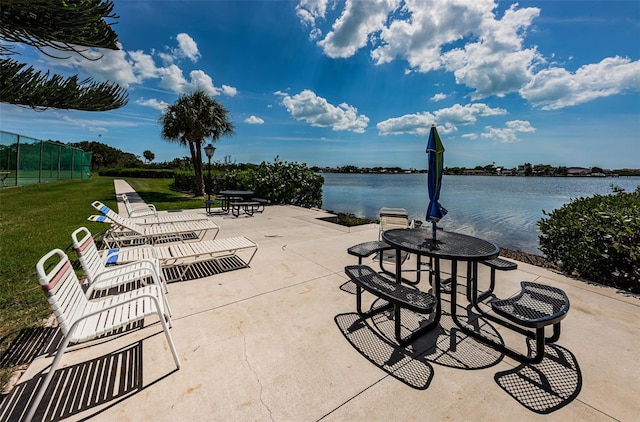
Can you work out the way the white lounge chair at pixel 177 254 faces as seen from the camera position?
facing to the right of the viewer

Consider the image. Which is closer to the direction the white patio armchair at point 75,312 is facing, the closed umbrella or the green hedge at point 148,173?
the closed umbrella

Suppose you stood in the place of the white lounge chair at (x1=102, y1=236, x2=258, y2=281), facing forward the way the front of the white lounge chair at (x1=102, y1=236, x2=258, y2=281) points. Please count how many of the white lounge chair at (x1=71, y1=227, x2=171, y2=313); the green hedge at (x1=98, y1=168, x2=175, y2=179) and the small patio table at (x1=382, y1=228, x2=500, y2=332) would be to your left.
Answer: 1

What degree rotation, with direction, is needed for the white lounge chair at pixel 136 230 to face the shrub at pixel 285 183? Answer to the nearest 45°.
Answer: approximately 45° to its left

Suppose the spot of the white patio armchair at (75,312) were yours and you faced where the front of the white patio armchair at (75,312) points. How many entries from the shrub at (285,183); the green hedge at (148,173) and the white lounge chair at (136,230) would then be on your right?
0

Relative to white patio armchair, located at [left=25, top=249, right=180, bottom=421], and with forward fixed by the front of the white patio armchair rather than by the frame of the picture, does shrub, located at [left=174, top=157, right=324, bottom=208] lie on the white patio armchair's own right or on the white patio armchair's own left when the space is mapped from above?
on the white patio armchair's own left

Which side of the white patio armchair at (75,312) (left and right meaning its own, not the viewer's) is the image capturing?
right

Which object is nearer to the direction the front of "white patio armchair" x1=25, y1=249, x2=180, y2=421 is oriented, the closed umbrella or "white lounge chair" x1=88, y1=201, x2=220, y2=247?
the closed umbrella

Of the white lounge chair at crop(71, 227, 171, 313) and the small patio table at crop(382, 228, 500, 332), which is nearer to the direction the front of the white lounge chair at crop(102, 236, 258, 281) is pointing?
the small patio table

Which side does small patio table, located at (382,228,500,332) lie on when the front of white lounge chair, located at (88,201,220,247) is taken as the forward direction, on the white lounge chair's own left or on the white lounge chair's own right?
on the white lounge chair's own right

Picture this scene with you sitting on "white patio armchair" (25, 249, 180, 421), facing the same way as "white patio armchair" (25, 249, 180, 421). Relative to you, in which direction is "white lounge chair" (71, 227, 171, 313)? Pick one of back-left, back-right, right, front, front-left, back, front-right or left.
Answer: left

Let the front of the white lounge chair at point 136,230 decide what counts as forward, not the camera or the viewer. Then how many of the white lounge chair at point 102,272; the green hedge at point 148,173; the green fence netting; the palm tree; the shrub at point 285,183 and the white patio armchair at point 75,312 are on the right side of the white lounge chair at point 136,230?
2

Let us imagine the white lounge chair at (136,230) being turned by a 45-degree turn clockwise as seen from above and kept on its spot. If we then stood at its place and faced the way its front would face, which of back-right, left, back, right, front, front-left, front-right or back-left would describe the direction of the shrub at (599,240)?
front

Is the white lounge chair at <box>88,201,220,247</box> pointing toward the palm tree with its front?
no

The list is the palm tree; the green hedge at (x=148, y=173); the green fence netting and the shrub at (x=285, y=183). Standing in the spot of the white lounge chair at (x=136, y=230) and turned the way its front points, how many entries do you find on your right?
0

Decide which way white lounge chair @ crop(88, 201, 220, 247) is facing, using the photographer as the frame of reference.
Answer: facing to the right of the viewer

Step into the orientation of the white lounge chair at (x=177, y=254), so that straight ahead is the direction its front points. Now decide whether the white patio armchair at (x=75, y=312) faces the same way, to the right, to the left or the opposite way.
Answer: the same way

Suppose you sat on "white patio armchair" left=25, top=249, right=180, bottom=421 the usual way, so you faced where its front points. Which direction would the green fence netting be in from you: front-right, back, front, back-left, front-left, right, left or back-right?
left
